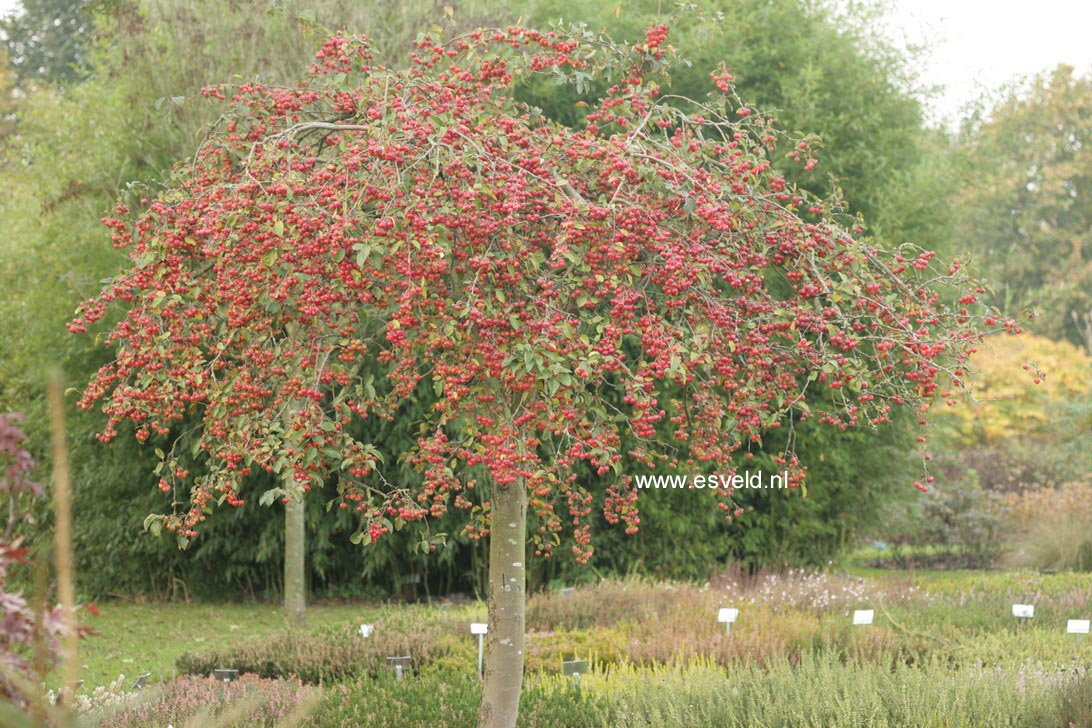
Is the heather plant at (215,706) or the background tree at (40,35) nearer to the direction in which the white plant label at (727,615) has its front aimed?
the heather plant

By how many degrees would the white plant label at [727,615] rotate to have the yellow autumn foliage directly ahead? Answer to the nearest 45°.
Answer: approximately 180°

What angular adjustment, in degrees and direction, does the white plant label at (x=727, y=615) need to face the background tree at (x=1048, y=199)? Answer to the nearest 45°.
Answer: approximately 180°

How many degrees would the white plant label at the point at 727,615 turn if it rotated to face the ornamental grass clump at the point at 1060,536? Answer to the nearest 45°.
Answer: approximately 135° to its left

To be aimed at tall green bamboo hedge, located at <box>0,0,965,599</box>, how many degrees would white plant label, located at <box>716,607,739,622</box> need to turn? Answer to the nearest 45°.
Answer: approximately 135° to its right

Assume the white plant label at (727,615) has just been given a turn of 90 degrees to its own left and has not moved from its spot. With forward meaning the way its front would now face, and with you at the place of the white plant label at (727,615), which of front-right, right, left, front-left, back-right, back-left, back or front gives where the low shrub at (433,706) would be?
back-right

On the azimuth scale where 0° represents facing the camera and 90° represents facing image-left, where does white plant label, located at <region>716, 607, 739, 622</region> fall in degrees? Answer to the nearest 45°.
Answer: approximately 0°

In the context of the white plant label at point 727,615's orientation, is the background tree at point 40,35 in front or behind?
behind

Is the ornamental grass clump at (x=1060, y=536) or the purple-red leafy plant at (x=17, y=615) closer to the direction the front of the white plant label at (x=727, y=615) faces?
the purple-red leafy plant

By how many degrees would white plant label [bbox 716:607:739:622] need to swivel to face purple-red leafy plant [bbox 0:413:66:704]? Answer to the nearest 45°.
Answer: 0° — it already faces it
